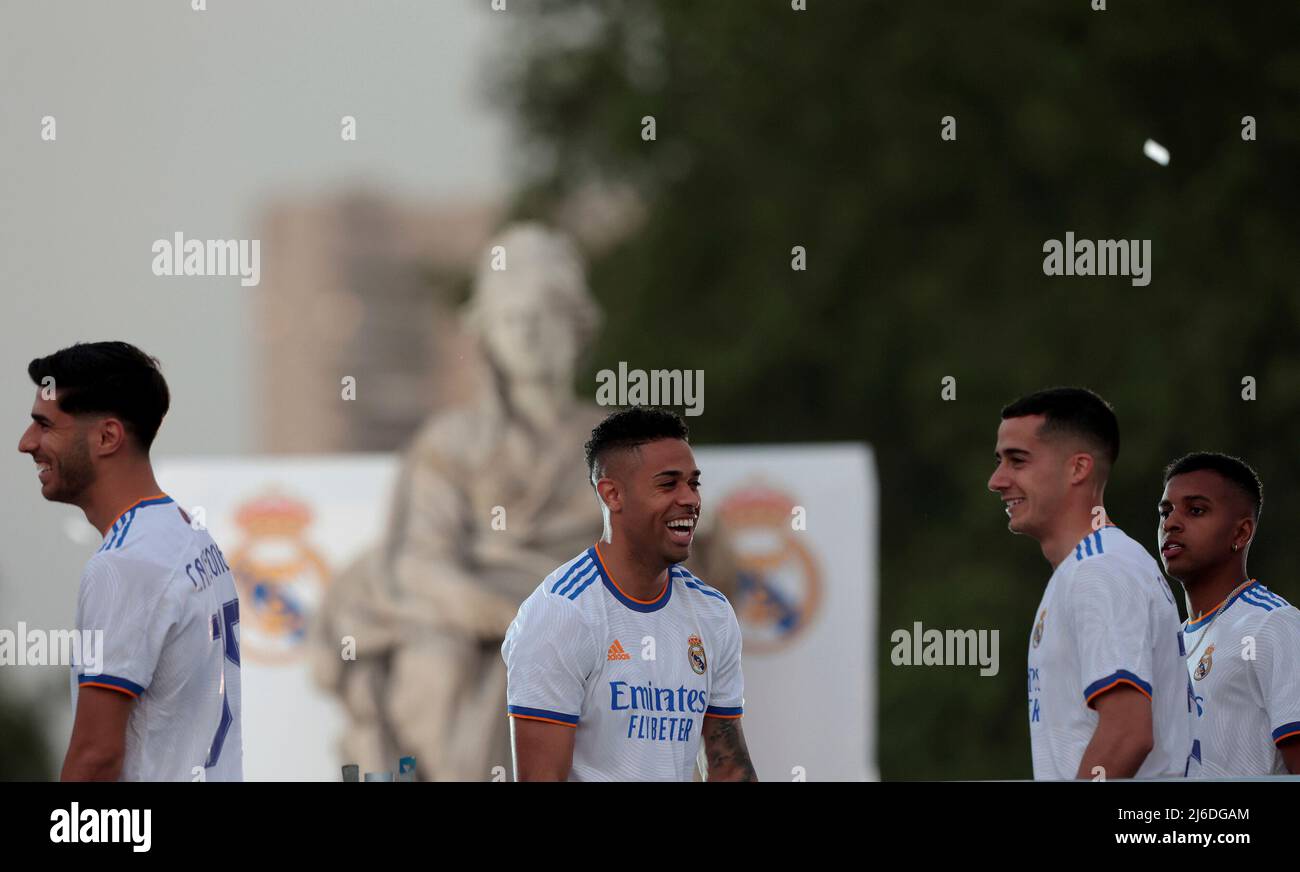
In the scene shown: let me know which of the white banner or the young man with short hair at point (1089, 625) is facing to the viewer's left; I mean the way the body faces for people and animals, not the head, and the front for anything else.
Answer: the young man with short hair

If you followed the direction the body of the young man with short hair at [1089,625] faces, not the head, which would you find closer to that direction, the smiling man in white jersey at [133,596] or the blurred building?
the smiling man in white jersey

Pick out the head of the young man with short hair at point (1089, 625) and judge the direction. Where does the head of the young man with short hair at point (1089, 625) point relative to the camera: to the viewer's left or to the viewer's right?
to the viewer's left

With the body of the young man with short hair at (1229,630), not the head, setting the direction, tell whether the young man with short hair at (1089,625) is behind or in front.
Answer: in front

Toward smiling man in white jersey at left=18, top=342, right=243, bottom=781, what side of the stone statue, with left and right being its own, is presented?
front

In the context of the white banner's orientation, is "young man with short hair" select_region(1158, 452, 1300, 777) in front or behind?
in front

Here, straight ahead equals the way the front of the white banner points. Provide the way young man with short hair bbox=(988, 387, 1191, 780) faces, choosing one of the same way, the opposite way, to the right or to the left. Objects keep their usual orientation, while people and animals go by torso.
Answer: to the right

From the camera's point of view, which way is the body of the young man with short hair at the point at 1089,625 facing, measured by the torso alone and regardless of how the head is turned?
to the viewer's left

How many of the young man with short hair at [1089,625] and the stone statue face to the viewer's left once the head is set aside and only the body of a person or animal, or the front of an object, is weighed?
1

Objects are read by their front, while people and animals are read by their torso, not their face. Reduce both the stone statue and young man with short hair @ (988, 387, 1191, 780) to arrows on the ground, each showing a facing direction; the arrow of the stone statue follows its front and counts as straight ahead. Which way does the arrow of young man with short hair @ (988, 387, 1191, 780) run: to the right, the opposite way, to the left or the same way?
to the right

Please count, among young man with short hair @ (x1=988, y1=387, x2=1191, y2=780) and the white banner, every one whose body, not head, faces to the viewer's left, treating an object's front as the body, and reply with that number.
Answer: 1

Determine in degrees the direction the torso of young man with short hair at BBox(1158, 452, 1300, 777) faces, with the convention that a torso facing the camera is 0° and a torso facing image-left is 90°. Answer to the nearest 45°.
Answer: approximately 45°

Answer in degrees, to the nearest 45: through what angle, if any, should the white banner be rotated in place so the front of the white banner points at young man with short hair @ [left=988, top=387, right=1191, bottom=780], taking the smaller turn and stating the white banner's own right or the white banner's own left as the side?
0° — it already faces them

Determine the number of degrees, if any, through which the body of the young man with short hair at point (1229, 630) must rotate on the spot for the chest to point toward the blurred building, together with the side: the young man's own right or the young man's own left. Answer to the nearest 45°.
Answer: approximately 90° to the young man's own right
